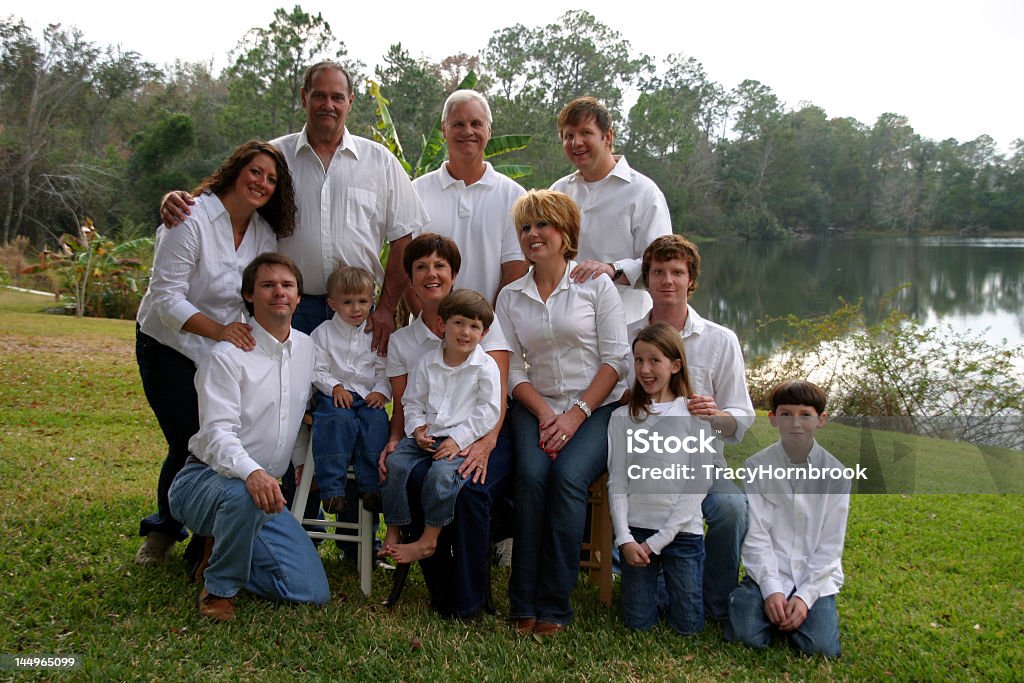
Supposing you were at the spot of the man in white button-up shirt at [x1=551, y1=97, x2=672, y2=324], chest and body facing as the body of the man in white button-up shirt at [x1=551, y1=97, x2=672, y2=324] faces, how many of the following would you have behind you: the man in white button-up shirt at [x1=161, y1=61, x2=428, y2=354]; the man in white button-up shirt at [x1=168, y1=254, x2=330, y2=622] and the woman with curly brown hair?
0

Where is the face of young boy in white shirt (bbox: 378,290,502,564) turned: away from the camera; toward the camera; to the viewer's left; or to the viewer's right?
toward the camera

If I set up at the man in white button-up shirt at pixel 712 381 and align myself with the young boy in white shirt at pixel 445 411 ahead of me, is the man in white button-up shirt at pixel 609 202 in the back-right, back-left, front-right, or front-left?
front-right

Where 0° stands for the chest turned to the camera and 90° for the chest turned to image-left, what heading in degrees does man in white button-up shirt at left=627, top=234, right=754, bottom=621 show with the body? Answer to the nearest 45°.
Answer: approximately 45°

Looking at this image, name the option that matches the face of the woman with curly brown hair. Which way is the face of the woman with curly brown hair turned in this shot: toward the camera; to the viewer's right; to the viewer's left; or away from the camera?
toward the camera

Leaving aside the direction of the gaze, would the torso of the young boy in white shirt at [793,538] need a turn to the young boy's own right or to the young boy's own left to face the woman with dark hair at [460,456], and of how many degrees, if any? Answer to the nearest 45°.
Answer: approximately 90° to the young boy's own right

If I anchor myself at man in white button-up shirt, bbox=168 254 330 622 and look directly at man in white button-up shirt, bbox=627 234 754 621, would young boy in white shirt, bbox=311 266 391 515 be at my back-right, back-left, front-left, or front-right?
front-left

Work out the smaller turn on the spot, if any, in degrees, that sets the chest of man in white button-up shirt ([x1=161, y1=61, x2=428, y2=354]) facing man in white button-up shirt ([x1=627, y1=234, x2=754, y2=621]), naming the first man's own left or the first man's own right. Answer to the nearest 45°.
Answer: approximately 45° to the first man's own left

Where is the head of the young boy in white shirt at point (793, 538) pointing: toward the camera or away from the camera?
toward the camera

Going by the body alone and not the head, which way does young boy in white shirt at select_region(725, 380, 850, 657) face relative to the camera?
toward the camera

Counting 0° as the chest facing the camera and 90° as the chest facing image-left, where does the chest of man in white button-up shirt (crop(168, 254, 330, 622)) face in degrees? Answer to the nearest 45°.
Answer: approximately 315°

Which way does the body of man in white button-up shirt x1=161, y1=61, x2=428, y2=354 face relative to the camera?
toward the camera

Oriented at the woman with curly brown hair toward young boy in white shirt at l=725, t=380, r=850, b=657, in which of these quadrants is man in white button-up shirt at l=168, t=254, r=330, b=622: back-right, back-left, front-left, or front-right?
front-right

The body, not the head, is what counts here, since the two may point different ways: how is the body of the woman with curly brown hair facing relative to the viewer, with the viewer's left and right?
facing the viewer and to the right of the viewer

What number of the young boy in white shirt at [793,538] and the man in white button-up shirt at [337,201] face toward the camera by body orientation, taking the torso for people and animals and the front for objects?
2

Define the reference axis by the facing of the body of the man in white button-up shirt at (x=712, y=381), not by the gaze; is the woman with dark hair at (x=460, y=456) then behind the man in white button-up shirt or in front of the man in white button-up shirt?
in front

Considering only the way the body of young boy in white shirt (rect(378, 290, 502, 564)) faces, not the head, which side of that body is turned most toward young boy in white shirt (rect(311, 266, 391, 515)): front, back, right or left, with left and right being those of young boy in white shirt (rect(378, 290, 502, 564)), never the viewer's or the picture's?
right

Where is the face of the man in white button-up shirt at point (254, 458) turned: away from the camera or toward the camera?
toward the camera
